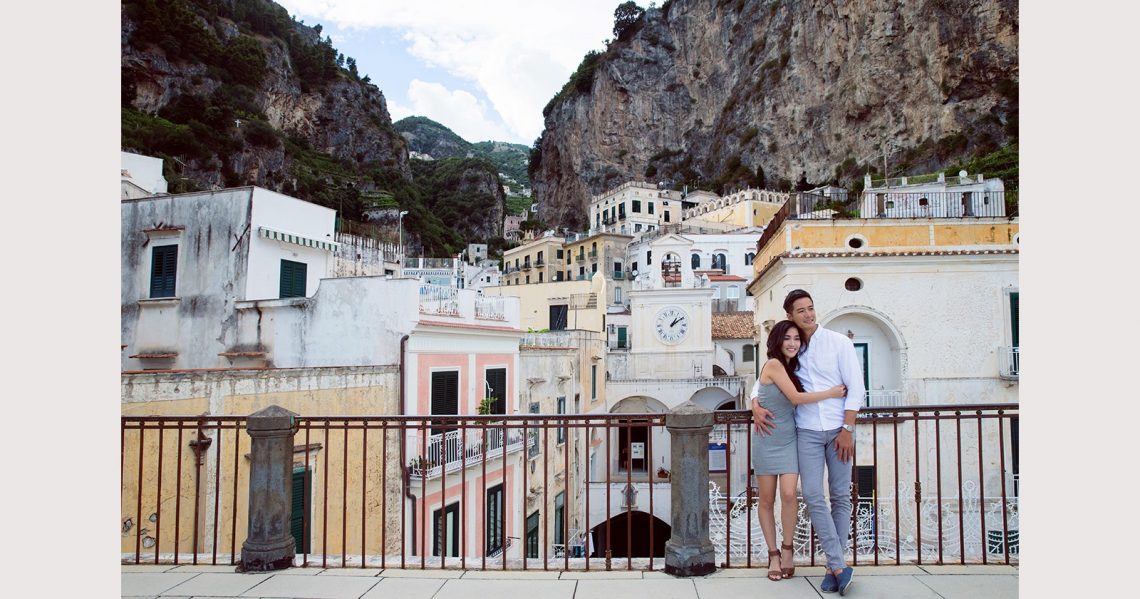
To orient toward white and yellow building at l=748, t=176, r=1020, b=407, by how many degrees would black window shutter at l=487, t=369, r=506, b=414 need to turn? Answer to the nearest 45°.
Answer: approximately 90° to its left

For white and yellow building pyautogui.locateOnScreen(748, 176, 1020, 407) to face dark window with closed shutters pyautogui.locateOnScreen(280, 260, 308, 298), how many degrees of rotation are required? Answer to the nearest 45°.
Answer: approximately 90° to its right

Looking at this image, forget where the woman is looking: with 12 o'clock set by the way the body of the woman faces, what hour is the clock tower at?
The clock tower is roughly at 7 o'clock from the woman.

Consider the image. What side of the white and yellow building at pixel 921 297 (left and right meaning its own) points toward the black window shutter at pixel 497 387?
right

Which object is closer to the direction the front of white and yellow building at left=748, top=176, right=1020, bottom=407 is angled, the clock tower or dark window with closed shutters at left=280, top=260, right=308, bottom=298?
the dark window with closed shutters

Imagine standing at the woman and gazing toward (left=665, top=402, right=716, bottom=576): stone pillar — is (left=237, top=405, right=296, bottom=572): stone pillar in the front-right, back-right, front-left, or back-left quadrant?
front-left

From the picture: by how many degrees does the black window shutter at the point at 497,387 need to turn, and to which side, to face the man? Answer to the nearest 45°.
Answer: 0° — it already faces them

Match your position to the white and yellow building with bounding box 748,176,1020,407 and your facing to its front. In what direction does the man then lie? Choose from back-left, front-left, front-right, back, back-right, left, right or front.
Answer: front

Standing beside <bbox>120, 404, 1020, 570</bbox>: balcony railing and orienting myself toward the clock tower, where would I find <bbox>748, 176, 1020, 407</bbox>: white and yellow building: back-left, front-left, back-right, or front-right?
front-right

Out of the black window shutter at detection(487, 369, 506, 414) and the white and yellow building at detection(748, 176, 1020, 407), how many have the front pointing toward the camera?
2

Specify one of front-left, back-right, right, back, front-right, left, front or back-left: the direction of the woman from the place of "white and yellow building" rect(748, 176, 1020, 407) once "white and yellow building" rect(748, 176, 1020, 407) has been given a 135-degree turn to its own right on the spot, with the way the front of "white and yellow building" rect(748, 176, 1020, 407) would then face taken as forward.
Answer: back-left

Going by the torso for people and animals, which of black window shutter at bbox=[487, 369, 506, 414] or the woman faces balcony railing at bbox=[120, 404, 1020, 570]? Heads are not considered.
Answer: the black window shutter

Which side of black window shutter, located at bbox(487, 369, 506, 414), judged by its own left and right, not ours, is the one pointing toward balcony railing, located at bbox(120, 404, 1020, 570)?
front

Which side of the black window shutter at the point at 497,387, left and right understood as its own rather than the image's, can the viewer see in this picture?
front

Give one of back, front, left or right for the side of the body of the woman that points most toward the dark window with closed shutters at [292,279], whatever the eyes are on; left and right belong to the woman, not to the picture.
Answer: back

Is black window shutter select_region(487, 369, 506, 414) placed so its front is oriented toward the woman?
yes
